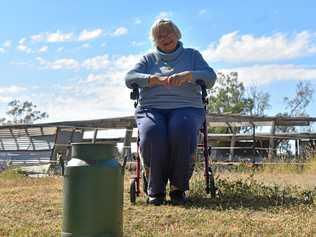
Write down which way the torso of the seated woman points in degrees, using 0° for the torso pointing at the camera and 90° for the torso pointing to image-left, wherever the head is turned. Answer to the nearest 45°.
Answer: approximately 0°

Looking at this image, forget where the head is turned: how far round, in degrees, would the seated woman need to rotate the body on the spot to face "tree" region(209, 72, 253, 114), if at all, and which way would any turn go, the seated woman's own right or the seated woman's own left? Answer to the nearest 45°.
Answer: approximately 180°

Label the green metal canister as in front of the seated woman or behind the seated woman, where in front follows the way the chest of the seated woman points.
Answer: in front

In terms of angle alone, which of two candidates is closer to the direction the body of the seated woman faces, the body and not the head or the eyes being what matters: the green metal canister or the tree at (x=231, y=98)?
the green metal canister

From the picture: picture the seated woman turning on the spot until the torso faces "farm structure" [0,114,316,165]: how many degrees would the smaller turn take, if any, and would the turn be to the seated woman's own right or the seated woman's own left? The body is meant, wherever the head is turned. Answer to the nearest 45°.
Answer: approximately 180°

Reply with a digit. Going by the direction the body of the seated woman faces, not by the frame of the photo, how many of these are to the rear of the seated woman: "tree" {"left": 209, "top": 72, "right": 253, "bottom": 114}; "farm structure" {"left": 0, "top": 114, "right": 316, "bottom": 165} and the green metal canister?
2
